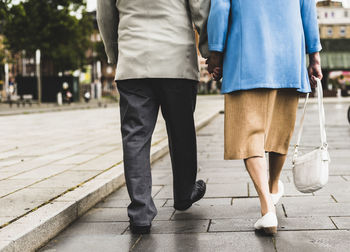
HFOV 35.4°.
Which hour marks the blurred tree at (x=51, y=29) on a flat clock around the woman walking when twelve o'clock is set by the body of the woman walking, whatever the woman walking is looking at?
The blurred tree is roughly at 11 o'clock from the woman walking.

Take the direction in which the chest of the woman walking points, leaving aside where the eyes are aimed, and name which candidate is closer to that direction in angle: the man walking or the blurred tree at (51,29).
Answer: the blurred tree

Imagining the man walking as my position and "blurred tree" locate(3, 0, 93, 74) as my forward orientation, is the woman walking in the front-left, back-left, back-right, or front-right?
back-right

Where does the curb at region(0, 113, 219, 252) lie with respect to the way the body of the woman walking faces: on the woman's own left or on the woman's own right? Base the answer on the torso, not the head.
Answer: on the woman's own left

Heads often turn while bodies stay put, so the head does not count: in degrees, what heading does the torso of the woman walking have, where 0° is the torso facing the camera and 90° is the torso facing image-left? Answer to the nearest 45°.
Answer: approximately 180°

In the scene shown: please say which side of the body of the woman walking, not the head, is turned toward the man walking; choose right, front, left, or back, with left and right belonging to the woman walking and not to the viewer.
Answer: left
